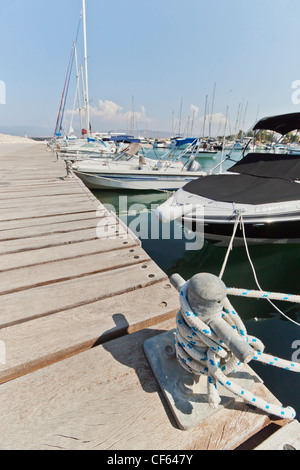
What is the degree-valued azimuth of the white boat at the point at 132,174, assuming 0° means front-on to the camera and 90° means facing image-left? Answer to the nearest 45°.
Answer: approximately 90°

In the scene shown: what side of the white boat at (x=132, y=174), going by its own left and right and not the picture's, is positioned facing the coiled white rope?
left

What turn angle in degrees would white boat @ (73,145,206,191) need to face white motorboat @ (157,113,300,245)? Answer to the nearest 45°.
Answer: approximately 90° to its left
